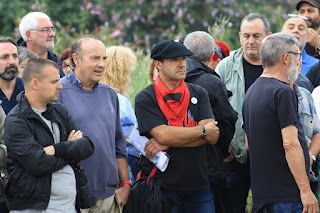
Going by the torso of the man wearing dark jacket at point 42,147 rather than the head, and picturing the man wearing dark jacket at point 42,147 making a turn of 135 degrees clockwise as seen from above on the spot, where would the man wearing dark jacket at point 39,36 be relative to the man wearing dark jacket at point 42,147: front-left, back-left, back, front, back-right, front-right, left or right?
right

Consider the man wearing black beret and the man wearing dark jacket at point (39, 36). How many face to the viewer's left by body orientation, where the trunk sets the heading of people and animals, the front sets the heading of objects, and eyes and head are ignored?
0

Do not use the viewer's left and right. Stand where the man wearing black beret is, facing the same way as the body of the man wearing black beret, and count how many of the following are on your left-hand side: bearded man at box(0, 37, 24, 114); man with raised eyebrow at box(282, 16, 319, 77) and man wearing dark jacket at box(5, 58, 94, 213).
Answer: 1

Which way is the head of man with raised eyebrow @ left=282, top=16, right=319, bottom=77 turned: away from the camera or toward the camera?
toward the camera

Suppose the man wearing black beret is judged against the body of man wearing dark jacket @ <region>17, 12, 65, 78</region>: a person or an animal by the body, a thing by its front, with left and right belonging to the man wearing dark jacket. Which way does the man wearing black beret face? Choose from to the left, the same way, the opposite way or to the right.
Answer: the same way

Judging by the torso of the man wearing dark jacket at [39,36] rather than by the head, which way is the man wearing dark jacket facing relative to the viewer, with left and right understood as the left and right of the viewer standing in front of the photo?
facing the viewer and to the right of the viewer

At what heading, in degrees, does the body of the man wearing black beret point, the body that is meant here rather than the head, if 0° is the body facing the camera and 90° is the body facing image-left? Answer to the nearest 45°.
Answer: approximately 315°

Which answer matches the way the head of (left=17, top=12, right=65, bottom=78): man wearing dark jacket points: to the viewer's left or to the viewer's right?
to the viewer's right

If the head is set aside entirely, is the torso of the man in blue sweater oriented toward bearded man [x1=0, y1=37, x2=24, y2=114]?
no

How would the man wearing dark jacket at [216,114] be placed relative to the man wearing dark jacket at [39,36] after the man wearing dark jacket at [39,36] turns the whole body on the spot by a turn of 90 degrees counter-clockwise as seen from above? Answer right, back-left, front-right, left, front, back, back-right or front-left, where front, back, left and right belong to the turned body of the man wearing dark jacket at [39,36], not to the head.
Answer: right

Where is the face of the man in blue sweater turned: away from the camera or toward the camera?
toward the camera

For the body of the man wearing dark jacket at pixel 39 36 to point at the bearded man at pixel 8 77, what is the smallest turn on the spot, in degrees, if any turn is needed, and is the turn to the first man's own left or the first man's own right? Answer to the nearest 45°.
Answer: approximately 45° to the first man's own right

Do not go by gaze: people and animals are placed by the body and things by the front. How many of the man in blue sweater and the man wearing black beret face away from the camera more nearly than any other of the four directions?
0

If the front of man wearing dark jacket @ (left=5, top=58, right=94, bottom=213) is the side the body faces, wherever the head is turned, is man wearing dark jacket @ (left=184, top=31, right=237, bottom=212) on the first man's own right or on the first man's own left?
on the first man's own left

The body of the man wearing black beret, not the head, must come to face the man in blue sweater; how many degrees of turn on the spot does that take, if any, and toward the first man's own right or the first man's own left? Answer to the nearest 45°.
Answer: approximately 135° to the first man's own right

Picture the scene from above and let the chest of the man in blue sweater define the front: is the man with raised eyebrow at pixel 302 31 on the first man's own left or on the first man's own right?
on the first man's own left

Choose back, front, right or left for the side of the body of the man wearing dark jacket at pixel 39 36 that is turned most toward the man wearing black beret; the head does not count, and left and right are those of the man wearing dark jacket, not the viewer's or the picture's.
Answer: front
